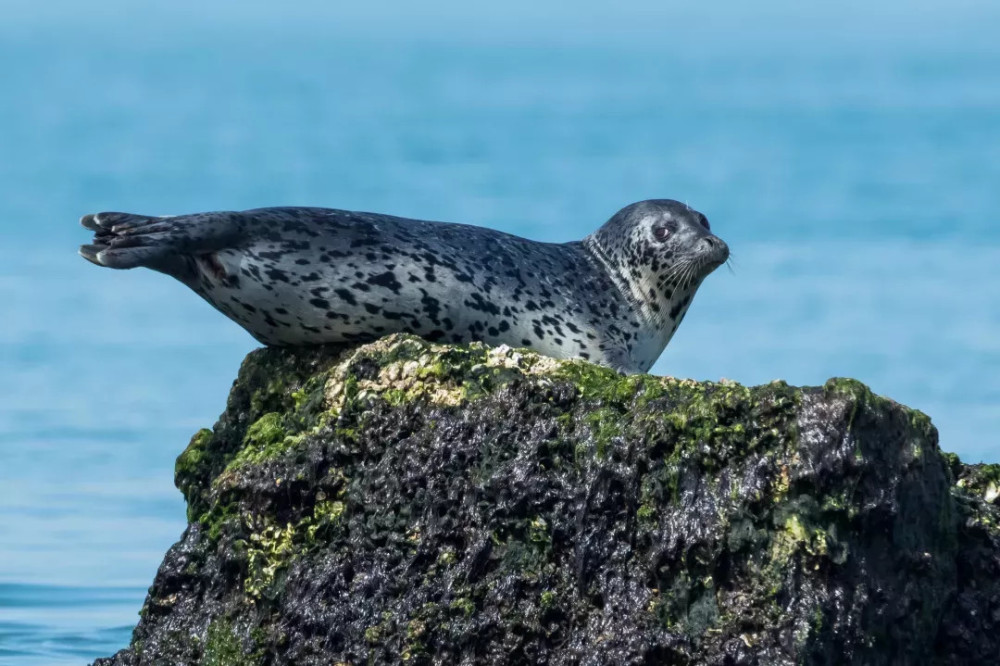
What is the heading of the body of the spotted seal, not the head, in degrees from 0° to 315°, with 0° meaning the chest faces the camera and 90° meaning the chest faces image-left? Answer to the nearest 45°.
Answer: approximately 270°
